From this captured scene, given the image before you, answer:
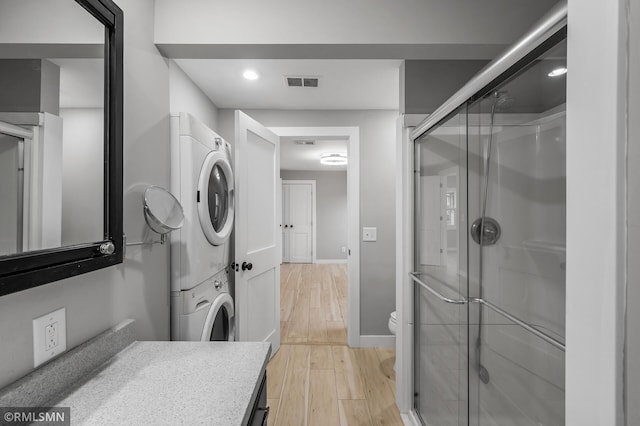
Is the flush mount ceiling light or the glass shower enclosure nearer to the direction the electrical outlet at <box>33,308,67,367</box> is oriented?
the glass shower enclosure

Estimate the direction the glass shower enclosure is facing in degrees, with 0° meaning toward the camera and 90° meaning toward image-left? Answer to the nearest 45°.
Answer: approximately 45°

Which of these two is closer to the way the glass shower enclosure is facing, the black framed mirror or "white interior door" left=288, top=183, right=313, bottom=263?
the black framed mirror

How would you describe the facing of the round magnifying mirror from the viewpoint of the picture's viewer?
facing the viewer and to the right of the viewer

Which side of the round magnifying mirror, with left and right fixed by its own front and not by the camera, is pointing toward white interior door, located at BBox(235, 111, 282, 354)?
left

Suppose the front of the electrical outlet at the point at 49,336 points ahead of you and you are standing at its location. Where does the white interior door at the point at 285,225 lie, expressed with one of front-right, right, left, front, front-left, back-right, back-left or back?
left

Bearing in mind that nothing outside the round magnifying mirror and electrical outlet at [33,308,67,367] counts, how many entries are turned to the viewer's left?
0

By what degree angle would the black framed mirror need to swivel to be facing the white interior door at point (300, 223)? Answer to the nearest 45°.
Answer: approximately 90° to its left

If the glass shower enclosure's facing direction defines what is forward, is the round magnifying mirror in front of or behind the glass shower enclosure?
in front

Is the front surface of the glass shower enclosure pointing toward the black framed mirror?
yes

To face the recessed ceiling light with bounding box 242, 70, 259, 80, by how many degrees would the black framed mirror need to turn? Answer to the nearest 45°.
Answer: approximately 90° to its left

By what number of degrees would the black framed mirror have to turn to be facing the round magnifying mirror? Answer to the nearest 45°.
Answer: approximately 90° to its left

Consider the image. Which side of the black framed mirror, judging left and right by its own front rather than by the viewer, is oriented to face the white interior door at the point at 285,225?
left

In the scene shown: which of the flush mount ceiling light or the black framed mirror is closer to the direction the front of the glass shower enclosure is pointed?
the black framed mirror

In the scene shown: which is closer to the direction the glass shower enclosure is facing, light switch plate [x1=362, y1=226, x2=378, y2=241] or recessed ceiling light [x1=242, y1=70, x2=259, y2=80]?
the recessed ceiling light

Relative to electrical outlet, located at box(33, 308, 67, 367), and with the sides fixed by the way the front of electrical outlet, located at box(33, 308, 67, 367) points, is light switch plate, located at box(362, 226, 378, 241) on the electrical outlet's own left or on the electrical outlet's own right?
on the electrical outlet's own left

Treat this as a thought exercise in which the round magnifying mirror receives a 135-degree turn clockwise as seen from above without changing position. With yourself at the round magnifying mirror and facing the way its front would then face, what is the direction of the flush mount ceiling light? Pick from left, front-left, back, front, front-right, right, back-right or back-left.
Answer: back-right
